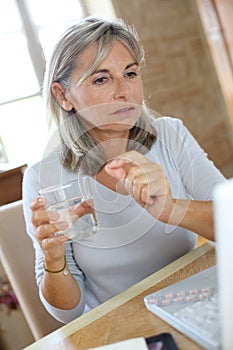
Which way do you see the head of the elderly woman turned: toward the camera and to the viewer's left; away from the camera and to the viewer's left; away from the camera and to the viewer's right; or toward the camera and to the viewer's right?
toward the camera and to the viewer's right

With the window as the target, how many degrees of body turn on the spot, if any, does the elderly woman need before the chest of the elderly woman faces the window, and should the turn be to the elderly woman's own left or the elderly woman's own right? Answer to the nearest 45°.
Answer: approximately 135° to the elderly woman's own left

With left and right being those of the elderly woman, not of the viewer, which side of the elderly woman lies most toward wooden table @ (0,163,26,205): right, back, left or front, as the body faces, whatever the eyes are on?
back

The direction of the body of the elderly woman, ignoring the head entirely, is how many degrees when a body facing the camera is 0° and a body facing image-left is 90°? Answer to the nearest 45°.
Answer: approximately 315°
